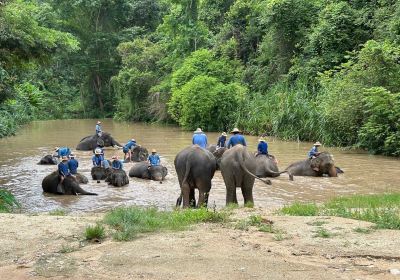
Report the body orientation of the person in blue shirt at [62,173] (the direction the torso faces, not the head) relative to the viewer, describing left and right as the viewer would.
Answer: facing to the right of the viewer

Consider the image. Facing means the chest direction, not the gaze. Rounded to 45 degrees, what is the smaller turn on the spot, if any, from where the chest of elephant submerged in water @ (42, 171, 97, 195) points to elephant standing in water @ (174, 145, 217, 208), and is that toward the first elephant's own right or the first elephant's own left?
approximately 45° to the first elephant's own right

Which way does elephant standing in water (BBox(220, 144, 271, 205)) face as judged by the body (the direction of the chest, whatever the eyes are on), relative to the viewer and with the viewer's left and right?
facing away from the viewer

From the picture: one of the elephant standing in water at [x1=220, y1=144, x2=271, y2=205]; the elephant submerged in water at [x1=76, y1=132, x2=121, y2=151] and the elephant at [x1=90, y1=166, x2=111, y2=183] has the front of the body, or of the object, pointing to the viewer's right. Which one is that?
the elephant submerged in water

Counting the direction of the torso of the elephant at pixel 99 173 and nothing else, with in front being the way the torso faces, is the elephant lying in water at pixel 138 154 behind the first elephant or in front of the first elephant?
behind

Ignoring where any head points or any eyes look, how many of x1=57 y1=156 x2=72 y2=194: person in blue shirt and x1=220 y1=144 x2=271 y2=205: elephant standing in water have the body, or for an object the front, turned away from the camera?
1
